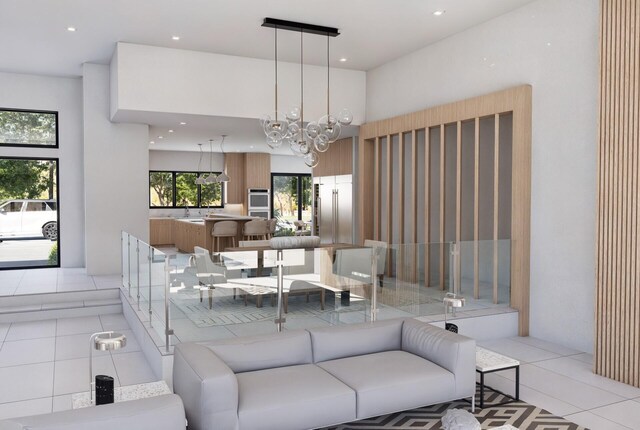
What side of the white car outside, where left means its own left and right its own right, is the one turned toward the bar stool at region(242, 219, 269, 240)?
back

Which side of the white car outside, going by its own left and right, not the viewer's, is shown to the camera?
left

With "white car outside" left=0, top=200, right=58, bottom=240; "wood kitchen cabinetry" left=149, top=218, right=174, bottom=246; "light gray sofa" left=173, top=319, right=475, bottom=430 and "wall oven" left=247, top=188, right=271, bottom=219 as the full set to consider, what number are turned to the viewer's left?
1

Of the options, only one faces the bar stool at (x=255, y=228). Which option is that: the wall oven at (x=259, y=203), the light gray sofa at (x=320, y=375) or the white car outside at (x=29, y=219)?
the wall oven

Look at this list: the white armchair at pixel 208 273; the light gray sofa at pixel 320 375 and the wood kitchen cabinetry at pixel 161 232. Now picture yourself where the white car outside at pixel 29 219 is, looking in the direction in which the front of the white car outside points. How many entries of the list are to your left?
2

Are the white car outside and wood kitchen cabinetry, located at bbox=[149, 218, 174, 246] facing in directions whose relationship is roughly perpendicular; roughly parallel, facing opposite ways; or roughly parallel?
roughly perpendicular

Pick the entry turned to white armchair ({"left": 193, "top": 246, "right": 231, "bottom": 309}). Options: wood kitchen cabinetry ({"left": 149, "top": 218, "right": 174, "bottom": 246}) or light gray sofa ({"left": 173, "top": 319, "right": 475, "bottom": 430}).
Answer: the wood kitchen cabinetry

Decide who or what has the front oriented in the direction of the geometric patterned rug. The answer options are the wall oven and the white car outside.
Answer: the wall oven

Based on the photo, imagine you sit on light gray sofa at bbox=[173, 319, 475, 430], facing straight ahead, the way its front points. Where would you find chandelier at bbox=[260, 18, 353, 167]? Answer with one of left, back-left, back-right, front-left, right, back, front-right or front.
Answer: back-left

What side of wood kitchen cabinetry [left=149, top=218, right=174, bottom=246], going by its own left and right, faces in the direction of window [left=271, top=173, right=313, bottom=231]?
left

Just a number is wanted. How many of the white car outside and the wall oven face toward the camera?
1

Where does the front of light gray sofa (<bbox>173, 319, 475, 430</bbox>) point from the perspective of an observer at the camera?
facing the viewer and to the right of the viewer

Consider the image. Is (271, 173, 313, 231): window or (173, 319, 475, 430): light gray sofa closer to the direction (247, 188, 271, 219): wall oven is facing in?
the light gray sofa

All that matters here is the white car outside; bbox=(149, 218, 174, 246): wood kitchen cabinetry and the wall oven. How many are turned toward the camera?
2

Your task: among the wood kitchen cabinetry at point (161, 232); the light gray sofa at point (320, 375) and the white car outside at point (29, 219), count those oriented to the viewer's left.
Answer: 1

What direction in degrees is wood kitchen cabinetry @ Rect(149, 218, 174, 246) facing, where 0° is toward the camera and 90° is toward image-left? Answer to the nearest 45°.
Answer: approximately 0°

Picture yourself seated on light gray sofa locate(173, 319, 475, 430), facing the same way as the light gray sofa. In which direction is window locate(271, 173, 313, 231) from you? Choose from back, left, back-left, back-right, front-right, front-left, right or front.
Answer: back-left
